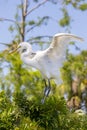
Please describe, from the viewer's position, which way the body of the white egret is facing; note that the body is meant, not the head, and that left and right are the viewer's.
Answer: facing to the left of the viewer

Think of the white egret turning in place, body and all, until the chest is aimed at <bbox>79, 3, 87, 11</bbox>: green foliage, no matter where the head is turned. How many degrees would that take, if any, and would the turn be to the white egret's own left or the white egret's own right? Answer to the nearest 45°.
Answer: approximately 90° to the white egret's own right

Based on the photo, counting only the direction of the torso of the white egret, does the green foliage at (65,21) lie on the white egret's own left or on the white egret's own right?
on the white egret's own right
